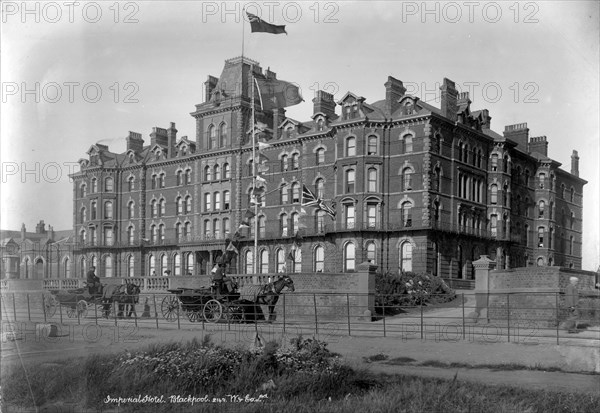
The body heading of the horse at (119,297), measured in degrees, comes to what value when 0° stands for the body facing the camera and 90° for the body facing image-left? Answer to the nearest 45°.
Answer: approximately 270°

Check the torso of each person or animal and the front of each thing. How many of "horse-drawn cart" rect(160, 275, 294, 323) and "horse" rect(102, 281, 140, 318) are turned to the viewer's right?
2

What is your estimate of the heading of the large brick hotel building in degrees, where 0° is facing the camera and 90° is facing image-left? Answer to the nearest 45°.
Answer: approximately 45°

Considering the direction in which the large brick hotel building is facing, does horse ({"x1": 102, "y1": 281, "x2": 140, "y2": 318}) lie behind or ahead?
ahead

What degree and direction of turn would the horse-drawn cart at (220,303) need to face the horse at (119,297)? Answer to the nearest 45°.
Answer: approximately 135° to its left

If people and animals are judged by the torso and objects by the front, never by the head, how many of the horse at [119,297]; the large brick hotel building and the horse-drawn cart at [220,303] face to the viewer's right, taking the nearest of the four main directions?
2

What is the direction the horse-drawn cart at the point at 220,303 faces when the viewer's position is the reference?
facing to the right of the viewer

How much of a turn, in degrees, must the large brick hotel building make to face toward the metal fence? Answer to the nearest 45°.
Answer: approximately 45° to its left

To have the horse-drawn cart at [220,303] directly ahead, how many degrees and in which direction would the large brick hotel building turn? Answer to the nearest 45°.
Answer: approximately 45° to its left
